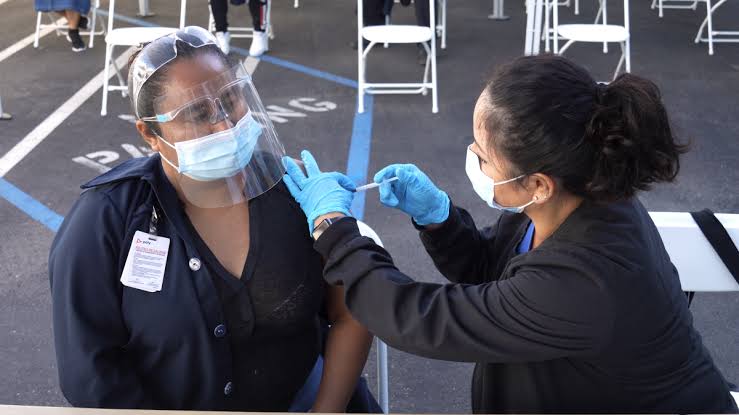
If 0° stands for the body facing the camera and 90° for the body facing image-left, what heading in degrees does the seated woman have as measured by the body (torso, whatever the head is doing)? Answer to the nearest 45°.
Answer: approximately 315°

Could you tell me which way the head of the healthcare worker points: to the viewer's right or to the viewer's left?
to the viewer's left

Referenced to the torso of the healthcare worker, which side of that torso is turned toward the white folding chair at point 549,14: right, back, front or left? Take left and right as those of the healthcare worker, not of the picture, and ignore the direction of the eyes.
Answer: right

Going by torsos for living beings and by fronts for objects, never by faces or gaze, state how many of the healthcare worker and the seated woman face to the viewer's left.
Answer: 1

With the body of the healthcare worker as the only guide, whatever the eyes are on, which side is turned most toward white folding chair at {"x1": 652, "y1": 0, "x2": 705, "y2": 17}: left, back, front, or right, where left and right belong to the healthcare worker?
right

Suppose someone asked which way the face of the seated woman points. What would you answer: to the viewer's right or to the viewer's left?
to the viewer's right

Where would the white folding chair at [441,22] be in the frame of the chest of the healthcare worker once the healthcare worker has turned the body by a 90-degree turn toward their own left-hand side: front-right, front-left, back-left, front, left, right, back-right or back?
back

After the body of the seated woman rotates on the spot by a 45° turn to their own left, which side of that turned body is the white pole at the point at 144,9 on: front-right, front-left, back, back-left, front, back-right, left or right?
left

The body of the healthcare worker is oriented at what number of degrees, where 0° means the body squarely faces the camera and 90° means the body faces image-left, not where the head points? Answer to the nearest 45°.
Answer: approximately 90°
